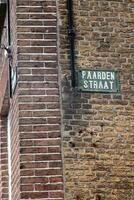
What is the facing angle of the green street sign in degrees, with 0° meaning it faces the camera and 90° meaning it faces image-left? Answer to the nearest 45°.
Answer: approximately 0°
